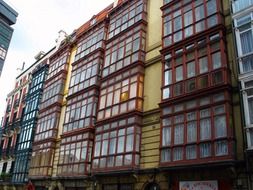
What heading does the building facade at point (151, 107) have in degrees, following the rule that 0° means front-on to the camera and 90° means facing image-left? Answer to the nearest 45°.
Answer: approximately 45°
